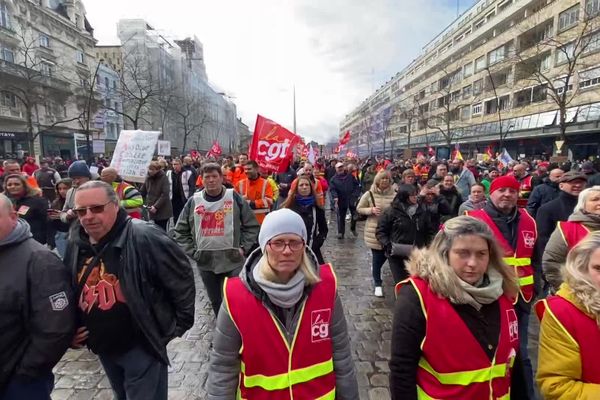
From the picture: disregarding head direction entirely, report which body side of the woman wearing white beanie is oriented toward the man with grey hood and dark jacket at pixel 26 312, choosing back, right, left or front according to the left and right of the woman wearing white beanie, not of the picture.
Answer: right

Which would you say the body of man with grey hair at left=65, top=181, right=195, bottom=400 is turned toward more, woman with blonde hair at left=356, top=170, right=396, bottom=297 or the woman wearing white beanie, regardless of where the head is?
the woman wearing white beanie

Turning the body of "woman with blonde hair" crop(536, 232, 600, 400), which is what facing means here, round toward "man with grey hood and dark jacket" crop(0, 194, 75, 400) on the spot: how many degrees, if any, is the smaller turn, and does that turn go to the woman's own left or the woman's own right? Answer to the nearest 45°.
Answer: approximately 90° to the woman's own right

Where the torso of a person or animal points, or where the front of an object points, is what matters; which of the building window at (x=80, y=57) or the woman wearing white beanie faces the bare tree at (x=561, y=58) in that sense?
the building window

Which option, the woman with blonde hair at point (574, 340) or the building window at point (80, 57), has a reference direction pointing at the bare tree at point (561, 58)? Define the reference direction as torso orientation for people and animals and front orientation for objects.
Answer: the building window

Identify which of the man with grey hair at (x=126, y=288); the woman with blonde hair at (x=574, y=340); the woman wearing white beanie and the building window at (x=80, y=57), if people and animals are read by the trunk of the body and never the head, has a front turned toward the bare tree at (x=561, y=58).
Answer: the building window

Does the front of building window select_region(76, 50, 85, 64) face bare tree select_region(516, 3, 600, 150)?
yes

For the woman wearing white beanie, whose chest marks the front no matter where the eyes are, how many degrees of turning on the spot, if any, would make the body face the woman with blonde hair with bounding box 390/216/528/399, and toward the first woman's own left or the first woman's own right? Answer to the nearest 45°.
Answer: approximately 90° to the first woman's own left

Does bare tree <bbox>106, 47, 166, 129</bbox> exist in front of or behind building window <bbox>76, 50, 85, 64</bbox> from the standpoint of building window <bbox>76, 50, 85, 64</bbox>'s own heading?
in front
